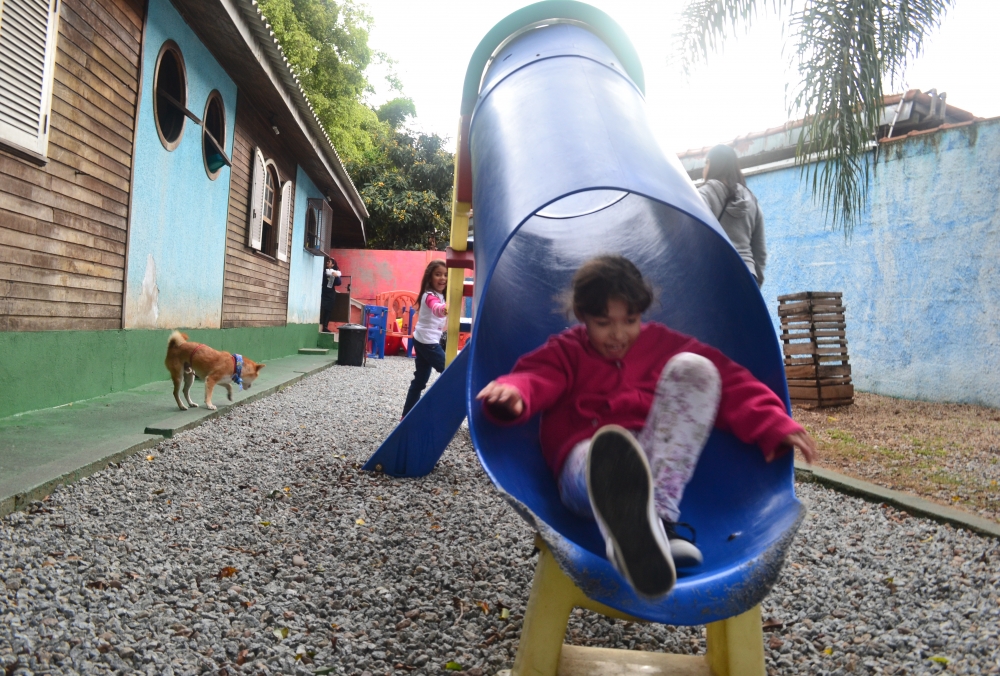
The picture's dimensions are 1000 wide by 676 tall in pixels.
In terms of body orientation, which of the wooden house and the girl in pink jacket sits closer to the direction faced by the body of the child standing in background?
the girl in pink jacket

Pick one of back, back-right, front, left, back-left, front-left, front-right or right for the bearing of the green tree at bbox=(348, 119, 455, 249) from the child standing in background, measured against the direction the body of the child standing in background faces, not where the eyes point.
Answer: back-left

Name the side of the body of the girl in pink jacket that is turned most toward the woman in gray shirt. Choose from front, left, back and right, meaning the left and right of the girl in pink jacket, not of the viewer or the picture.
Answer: back

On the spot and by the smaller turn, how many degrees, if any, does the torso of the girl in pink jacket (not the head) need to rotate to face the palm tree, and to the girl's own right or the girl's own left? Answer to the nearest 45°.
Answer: approximately 180°
